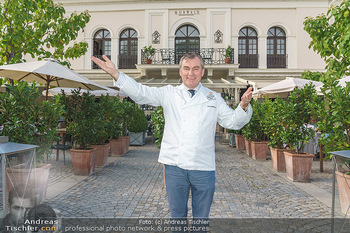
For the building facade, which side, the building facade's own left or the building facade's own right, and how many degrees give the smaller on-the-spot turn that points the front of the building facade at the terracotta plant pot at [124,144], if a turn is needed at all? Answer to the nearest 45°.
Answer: approximately 45° to the building facade's own right

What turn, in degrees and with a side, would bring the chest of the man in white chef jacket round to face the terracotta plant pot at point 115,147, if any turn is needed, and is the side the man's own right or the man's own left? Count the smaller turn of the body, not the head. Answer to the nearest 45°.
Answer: approximately 180°

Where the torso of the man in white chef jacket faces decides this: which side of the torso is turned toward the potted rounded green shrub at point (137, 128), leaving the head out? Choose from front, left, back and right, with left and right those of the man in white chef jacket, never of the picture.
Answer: back

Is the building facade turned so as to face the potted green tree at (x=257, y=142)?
yes

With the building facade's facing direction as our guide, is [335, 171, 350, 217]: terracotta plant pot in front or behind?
in front

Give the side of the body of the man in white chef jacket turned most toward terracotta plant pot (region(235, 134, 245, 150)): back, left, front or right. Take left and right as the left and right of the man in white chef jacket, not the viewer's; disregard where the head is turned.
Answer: back

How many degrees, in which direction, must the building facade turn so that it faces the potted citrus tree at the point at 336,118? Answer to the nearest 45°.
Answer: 0° — it already faces it

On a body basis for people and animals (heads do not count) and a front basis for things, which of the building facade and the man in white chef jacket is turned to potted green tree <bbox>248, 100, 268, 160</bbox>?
the building facade

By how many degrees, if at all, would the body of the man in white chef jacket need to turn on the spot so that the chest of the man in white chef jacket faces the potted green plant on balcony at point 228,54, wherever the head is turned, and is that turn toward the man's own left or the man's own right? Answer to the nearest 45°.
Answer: approximately 180°

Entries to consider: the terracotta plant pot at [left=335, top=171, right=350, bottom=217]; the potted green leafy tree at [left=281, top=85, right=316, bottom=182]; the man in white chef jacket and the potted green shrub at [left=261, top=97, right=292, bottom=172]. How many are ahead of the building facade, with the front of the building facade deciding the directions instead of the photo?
4

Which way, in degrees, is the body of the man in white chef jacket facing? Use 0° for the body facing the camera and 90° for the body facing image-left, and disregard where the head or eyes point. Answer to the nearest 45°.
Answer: approximately 0°

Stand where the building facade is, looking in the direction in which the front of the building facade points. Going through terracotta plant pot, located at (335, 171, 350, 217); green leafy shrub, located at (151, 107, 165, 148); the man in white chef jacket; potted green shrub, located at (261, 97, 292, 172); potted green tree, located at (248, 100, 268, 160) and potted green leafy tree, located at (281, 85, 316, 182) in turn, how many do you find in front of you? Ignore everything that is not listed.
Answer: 6

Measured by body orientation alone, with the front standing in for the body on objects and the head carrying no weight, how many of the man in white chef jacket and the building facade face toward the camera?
2
